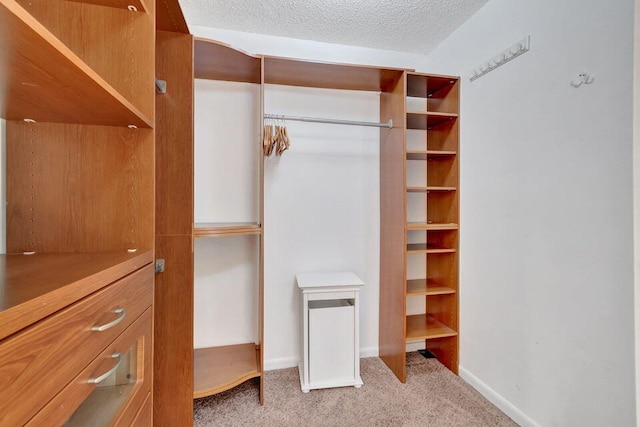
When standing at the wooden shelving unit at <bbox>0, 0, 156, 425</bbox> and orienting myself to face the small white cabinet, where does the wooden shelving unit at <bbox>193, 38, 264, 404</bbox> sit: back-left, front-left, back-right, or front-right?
front-left

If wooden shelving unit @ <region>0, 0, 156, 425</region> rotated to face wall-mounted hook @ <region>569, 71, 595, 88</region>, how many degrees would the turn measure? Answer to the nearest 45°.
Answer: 0° — it already faces it

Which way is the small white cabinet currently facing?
toward the camera

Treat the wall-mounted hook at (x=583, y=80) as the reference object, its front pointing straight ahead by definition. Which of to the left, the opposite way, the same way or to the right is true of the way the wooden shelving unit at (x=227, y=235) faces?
to the left

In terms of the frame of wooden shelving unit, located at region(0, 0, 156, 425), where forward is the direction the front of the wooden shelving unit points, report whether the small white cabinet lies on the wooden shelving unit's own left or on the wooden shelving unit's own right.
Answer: on the wooden shelving unit's own left

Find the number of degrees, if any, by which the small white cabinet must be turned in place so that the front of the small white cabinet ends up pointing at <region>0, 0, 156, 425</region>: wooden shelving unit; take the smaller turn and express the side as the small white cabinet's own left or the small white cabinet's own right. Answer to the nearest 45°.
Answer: approximately 45° to the small white cabinet's own right

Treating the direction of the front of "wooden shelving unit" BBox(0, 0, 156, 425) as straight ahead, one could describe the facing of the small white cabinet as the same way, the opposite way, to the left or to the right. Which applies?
to the right

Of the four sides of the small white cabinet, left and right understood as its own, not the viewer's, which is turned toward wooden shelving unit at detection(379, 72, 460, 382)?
left

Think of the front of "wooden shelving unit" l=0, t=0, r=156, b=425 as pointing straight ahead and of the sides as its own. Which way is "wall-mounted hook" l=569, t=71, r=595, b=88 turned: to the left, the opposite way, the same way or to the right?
the opposite way

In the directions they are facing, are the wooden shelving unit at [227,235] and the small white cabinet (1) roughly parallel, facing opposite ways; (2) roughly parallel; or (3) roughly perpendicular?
roughly parallel

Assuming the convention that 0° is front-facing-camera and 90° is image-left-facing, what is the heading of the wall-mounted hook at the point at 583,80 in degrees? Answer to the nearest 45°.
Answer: approximately 45°

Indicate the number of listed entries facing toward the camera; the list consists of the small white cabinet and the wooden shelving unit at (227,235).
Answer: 2

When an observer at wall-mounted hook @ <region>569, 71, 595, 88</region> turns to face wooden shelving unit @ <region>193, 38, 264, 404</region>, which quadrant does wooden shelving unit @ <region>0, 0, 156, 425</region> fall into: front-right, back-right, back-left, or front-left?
front-left

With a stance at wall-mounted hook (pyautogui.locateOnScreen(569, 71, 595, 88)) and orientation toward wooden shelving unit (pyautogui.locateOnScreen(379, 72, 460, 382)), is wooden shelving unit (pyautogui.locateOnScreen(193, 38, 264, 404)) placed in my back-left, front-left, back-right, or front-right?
front-left

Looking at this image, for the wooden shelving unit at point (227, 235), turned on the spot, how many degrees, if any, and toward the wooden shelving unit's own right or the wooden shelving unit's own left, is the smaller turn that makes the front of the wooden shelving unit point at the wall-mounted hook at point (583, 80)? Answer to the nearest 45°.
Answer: approximately 45° to the wooden shelving unit's own left

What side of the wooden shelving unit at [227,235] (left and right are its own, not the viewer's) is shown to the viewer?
front
